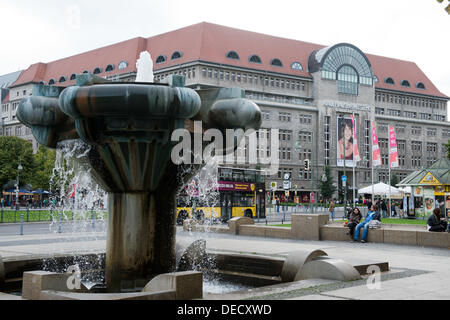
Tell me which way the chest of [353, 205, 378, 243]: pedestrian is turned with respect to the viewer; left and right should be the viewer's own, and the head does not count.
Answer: facing the viewer and to the left of the viewer

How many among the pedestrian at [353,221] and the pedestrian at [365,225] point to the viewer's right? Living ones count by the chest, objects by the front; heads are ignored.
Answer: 0

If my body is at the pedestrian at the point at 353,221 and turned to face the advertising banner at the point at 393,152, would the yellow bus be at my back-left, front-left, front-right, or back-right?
front-left

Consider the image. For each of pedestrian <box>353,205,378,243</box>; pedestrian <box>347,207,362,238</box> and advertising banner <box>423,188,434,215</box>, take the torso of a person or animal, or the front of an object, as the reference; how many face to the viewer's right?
0

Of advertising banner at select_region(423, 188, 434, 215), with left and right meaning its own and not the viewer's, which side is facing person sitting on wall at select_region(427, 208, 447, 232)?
front

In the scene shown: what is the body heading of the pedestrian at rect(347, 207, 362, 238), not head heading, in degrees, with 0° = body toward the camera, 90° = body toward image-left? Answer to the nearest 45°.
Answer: approximately 45°

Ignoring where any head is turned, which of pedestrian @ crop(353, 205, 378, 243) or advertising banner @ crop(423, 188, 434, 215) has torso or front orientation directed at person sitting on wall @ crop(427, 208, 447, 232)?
the advertising banner

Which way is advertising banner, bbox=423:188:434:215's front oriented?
toward the camera

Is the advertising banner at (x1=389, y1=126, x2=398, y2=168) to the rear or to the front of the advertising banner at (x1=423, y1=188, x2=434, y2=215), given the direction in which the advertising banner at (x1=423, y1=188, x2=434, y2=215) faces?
to the rear
